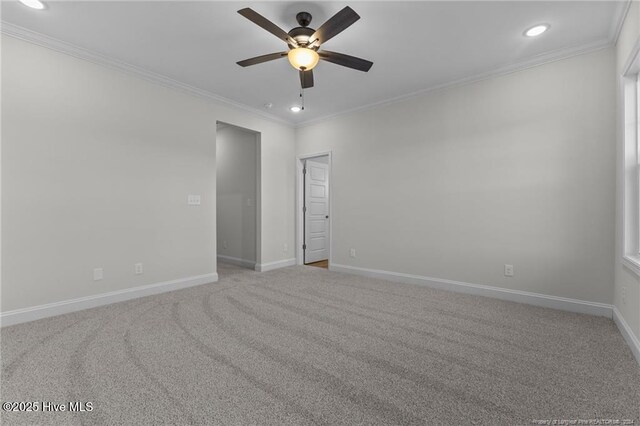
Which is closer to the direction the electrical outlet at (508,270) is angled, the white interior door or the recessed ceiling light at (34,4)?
the recessed ceiling light

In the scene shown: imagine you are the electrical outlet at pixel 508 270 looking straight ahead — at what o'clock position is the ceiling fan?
The ceiling fan is roughly at 1 o'clock from the electrical outlet.

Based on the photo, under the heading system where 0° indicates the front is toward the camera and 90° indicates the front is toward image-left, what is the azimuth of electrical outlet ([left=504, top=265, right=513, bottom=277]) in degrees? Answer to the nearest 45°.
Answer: approximately 0°

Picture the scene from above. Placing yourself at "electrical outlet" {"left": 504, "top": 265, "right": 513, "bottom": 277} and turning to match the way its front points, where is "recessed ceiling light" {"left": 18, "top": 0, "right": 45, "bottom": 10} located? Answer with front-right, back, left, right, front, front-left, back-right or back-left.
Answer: front-right

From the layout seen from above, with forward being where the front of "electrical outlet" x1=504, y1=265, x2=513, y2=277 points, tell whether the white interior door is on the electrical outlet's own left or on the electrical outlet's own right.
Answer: on the electrical outlet's own right

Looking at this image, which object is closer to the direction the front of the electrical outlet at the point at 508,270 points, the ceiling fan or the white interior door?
the ceiling fan
